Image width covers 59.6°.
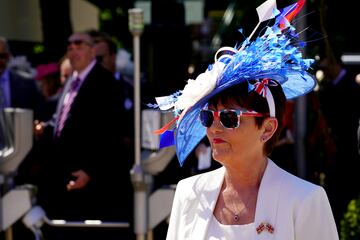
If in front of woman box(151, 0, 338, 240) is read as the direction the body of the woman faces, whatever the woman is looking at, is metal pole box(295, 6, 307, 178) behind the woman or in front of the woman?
behind

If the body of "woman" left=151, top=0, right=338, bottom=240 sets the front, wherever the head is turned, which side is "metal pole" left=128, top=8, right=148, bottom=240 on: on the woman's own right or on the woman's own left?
on the woman's own right

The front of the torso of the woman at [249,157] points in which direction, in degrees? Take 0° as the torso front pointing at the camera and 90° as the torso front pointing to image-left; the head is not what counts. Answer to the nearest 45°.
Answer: approximately 45°
